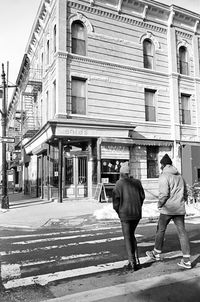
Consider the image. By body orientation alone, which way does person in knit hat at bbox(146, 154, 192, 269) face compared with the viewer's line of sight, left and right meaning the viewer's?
facing away from the viewer and to the left of the viewer

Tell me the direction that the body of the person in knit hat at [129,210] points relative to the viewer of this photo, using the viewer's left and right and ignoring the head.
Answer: facing away from the viewer and to the left of the viewer

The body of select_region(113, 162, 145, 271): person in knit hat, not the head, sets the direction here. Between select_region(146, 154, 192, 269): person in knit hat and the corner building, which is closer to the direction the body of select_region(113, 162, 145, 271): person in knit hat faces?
the corner building

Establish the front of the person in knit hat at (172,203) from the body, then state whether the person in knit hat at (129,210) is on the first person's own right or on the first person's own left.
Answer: on the first person's own left

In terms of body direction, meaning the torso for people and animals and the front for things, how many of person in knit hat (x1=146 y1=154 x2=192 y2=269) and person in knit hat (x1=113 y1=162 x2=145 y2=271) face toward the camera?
0

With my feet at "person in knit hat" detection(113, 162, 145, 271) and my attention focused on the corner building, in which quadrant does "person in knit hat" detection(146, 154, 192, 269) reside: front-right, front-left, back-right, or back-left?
front-right

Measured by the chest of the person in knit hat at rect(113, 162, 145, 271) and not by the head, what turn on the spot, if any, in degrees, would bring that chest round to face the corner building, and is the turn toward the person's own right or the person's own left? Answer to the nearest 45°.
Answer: approximately 45° to the person's own right

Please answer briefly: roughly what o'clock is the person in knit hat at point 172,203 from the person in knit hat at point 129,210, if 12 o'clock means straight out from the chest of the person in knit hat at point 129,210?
the person in knit hat at point 172,203 is roughly at 4 o'clock from the person in knit hat at point 129,210.

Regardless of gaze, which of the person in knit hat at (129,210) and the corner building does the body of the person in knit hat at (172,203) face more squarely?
the corner building
